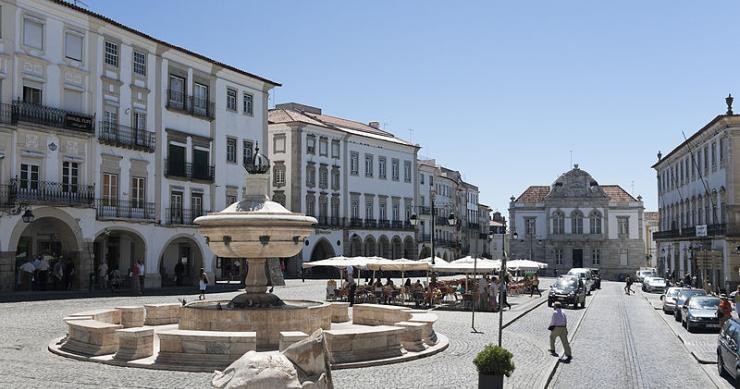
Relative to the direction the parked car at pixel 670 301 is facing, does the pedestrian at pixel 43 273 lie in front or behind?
in front

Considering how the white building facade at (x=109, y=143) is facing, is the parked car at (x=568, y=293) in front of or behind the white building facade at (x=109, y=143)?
in front

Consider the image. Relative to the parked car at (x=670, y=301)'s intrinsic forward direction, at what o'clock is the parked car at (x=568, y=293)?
the parked car at (x=568, y=293) is roughly at 2 o'clock from the parked car at (x=670, y=301).

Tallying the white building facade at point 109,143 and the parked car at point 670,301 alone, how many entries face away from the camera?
0

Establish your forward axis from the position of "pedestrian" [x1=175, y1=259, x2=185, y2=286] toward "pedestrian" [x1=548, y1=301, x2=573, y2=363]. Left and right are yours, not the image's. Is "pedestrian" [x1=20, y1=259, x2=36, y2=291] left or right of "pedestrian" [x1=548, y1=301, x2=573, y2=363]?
right

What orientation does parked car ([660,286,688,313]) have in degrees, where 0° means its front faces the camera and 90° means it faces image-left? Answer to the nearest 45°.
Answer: approximately 45°

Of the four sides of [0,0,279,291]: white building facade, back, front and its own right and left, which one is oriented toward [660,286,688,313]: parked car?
front

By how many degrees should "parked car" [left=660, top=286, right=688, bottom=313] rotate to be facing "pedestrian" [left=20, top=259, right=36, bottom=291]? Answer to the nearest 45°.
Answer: approximately 45° to its right
